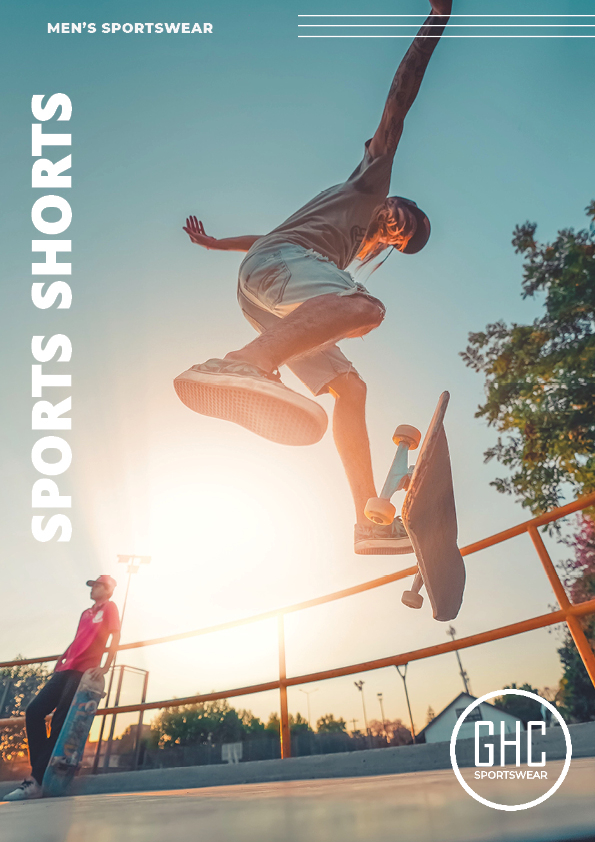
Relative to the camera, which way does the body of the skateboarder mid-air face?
to the viewer's right

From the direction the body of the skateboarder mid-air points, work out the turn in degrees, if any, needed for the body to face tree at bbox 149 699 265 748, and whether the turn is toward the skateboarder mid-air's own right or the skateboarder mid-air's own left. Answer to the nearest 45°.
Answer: approximately 90° to the skateboarder mid-air's own left

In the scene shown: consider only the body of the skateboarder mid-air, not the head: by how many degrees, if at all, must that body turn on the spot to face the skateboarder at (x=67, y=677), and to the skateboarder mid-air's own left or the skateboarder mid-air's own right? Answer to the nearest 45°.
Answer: approximately 135° to the skateboarder mid-air's own left

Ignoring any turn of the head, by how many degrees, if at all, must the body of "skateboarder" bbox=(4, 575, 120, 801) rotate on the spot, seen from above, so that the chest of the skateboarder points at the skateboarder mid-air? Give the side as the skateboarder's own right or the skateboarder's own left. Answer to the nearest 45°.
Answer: approximately 45° to the skateboarder's own left

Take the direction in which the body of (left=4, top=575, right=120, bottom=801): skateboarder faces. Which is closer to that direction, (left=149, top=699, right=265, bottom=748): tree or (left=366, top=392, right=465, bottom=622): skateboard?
the skateboard

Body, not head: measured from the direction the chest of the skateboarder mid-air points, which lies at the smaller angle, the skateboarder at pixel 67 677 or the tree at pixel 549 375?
the tree

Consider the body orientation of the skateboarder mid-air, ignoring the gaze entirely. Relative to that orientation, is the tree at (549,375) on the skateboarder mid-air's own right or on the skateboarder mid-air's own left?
on the skateboarder mid-air's own left

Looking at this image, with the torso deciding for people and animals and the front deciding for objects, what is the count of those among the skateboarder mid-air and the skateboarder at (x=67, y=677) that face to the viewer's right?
1
